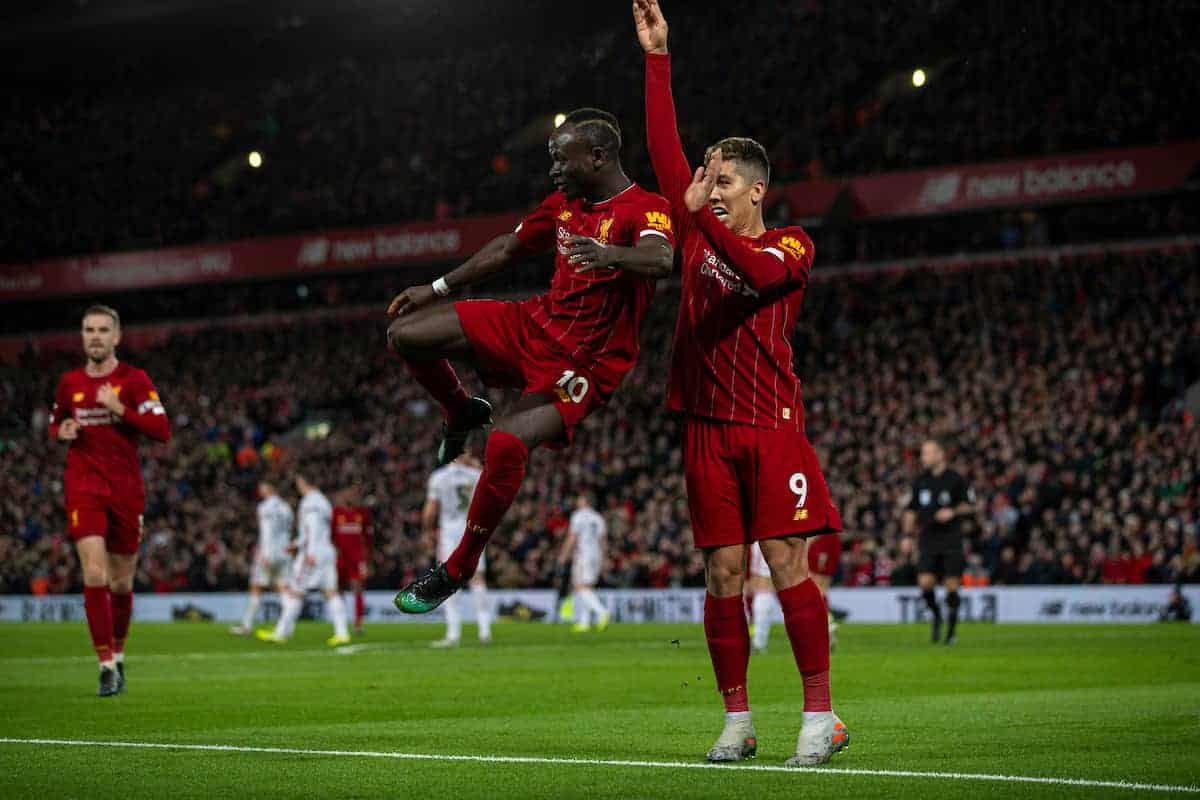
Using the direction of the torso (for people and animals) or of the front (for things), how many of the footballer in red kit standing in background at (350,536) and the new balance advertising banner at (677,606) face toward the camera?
2

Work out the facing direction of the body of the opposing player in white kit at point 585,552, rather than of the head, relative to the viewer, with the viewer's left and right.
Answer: facing away from the viewer and to the left of the viewer

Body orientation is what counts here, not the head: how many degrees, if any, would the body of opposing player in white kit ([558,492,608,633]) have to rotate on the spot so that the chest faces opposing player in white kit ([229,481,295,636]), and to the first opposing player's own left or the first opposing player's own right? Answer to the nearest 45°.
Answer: approximately 45° to the first opposing player's own left

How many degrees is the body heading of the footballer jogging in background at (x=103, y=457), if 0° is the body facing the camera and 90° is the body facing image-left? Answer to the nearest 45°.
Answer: approximately 0°

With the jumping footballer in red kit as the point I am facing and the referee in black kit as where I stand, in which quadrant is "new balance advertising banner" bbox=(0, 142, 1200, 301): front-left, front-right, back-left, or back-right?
back-right

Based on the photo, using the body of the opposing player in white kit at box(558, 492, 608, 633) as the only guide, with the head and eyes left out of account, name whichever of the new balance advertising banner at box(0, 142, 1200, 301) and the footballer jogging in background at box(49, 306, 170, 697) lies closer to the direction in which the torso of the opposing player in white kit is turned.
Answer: the new balance advertising banner

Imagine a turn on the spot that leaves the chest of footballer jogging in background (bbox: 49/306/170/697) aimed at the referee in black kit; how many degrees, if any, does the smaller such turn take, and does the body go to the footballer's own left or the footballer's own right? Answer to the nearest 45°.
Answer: approximately 135° to the footballer's own left

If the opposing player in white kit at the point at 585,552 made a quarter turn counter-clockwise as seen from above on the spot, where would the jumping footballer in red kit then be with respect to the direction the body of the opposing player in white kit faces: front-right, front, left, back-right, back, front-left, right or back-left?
front-left
